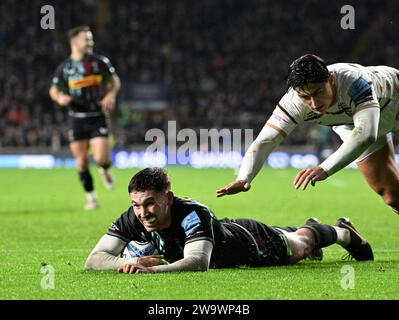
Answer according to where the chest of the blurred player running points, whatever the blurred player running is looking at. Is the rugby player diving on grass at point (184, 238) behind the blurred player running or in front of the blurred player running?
in front

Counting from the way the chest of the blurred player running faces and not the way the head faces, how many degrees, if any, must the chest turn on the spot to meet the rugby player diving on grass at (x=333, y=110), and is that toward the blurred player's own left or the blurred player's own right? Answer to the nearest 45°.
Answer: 0° — they already face them

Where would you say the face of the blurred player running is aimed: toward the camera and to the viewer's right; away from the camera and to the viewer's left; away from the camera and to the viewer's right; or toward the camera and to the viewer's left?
toward the camera and to the viewer's right

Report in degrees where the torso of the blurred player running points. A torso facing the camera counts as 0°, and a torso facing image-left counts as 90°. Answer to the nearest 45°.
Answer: approximately 0°
